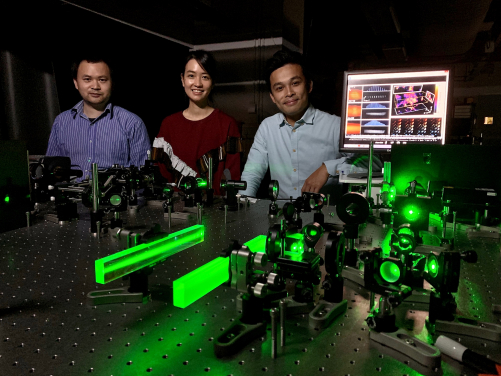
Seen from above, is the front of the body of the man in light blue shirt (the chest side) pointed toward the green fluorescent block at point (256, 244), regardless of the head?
yes

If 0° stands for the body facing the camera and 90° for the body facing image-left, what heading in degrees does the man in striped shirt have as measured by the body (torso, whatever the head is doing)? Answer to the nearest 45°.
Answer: approximately 0°

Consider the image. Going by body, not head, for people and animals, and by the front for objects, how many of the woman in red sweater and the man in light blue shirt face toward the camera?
2

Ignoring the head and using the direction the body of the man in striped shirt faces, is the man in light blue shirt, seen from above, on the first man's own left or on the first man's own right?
on the first man's own left

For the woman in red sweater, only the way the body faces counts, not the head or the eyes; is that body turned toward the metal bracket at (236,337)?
yes

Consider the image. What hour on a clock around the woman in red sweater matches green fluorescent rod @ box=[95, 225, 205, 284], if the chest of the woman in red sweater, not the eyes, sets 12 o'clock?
The green fluorescent rod is roughly at 12 o'clock from the woman in red sweater.

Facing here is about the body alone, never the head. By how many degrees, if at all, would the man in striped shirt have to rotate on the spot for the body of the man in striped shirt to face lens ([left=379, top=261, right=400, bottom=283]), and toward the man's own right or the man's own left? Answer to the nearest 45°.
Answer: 0° — they already face it

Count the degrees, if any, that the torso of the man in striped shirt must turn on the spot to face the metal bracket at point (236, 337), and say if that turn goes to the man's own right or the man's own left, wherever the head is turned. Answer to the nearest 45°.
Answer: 0° — they already face it

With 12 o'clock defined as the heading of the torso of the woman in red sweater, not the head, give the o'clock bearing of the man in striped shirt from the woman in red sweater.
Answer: The man in striped shirt is roughly at 3 o'clock from the woman in red sweater.
